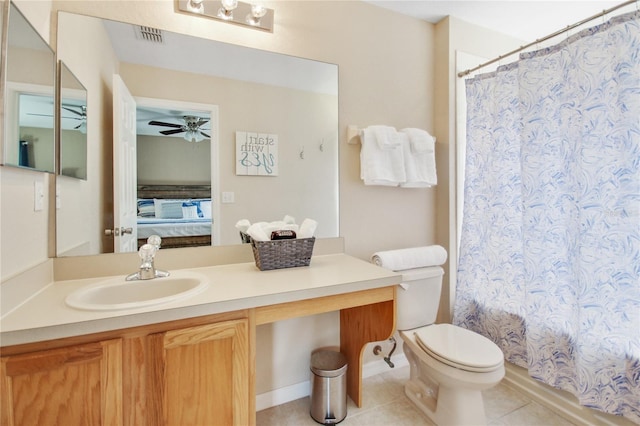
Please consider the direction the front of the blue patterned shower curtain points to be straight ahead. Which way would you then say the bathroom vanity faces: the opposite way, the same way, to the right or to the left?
to the left

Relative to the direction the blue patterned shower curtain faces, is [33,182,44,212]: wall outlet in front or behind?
in front

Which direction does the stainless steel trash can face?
toward the camera

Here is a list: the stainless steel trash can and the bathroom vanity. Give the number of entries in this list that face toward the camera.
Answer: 2

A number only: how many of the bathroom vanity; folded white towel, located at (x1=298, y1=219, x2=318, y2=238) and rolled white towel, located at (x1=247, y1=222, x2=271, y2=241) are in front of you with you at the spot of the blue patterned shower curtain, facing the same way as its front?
3

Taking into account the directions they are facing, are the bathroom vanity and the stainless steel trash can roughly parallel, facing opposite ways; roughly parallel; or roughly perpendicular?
roughly parallel

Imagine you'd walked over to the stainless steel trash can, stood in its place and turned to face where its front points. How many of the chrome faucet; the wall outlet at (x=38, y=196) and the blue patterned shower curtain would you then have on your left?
1

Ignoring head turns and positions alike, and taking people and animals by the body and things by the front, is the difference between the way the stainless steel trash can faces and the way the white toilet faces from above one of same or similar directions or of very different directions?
same or similar directions

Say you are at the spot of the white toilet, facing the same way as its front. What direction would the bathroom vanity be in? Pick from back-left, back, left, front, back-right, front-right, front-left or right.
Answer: right

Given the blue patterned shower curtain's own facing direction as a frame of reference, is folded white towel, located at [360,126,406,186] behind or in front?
in front

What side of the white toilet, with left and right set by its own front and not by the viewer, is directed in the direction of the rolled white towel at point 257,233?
right

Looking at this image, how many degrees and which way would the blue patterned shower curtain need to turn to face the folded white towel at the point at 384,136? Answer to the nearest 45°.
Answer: approximately 45° to its right

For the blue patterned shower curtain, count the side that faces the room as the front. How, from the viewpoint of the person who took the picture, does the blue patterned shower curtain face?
facing the viewer and to the left of the viewer

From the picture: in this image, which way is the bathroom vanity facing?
toward the camera
